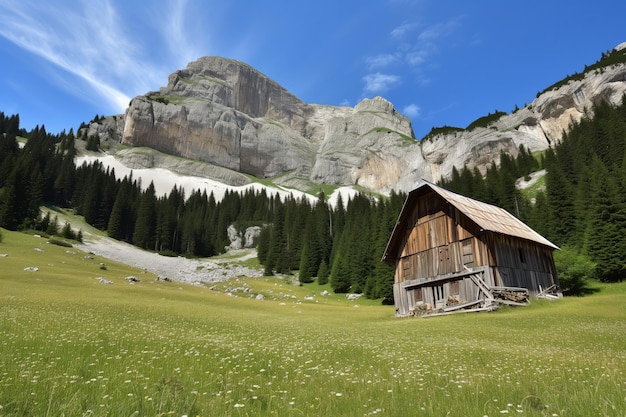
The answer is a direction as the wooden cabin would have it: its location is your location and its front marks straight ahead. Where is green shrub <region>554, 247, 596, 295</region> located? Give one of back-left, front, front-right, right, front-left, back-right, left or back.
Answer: back

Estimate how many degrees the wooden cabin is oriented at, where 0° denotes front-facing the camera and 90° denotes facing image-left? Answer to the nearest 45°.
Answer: approximately 45°
